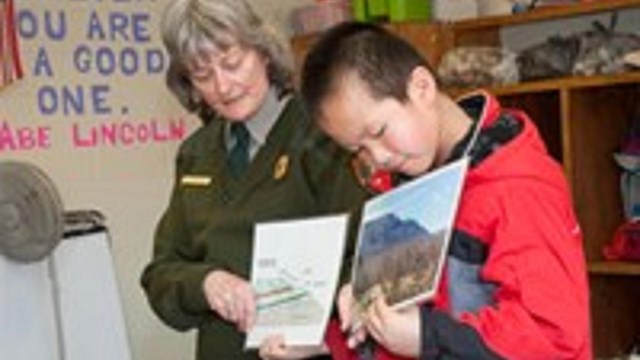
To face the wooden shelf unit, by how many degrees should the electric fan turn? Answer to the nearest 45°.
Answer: approximately 90° to its left

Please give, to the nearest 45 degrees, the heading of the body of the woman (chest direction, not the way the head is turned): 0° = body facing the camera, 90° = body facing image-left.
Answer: approximately 0°

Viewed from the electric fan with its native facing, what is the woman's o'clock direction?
The woman is roughly at 11 o'clock from the electric fan.

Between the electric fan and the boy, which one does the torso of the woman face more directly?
the boy

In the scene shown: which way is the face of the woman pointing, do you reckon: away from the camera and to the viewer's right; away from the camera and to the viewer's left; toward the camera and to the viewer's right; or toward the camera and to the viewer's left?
toward the camera and to the viewer's right
